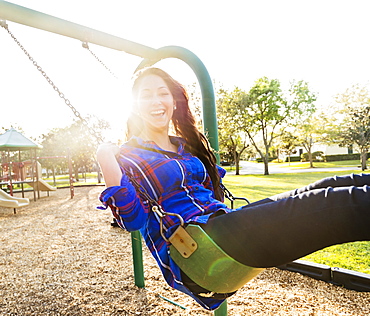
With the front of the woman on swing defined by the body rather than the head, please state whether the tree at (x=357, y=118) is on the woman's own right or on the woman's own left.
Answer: on the woman's own left

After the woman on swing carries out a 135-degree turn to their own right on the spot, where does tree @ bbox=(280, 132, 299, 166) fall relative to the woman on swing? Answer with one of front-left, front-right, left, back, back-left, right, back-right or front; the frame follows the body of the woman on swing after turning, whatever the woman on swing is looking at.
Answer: right

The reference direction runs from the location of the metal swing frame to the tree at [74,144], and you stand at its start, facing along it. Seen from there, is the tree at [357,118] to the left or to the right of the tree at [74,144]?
right

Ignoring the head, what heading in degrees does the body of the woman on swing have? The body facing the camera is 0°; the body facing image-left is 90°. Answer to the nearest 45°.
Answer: approximately 315°

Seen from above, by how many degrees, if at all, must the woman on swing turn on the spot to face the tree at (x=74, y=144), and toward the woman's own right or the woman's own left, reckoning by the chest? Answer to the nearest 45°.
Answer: approximately 180°

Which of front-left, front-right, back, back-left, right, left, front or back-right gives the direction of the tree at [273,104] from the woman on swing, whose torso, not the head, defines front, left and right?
back-left

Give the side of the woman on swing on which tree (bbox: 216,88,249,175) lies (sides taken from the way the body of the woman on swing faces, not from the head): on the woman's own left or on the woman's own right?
on the woman's own left
